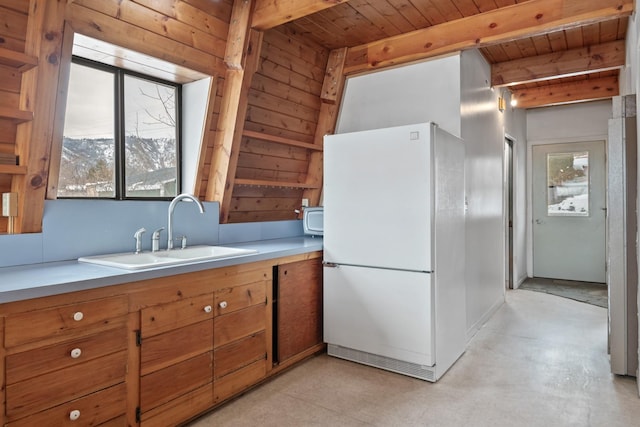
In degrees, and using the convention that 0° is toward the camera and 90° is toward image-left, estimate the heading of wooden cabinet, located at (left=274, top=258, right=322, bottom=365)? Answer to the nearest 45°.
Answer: approximately 315°

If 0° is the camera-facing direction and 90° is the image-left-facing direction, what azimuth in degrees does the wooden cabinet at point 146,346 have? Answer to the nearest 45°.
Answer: approximately 315°

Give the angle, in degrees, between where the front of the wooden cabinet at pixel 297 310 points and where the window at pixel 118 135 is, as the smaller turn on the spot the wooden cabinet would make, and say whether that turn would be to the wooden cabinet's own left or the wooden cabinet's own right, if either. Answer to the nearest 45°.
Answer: approximately 135° to the wooden cabinet's own right

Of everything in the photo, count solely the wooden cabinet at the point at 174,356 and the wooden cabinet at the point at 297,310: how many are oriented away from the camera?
0

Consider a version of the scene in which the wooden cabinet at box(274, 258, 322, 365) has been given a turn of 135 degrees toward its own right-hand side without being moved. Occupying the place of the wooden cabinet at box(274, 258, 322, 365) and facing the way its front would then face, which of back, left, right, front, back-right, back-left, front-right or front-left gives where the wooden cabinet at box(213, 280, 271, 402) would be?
front-left

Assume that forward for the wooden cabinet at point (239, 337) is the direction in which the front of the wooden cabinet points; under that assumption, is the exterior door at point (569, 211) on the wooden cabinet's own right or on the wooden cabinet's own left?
on the wooden cabinet's own left

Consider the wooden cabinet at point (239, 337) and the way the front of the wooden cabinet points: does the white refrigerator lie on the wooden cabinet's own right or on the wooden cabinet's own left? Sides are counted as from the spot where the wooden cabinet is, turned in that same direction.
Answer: on the wooden cabinet's own left

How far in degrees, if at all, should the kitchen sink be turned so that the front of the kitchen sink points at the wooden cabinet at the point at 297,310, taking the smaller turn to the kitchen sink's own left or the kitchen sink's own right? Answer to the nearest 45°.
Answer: approximately 45° to the kitchen sink's own left

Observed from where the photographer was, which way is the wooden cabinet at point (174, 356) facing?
facing the viewer and to the right of the viewer

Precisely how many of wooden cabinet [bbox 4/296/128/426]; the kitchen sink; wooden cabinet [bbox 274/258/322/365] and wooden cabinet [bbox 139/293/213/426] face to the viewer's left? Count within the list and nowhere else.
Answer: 0

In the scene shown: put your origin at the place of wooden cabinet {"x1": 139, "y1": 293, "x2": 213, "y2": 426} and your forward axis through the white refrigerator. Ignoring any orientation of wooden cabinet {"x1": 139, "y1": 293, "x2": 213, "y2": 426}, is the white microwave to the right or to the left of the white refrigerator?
left

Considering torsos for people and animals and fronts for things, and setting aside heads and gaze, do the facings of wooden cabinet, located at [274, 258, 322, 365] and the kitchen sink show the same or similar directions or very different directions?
same or similar directions
